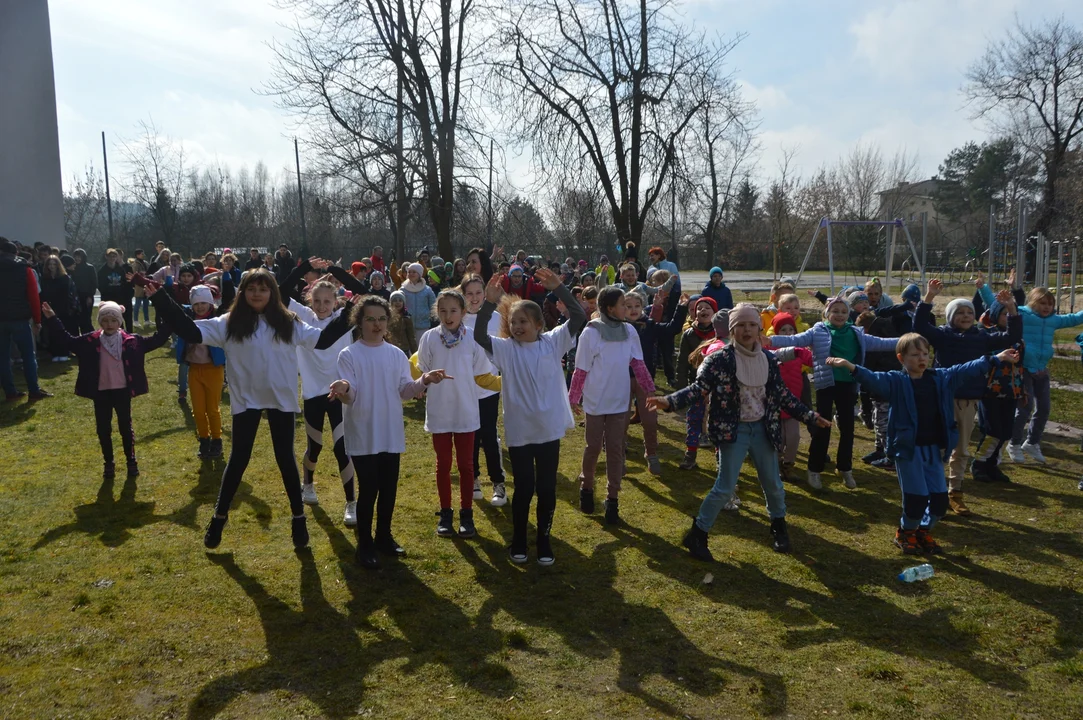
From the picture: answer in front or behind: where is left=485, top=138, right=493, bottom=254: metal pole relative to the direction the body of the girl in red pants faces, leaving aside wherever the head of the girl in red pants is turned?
behind

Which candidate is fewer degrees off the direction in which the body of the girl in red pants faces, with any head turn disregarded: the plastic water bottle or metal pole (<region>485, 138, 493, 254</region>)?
the plastic water bottle

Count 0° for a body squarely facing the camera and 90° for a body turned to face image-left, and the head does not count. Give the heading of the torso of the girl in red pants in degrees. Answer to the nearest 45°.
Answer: approximately 0°

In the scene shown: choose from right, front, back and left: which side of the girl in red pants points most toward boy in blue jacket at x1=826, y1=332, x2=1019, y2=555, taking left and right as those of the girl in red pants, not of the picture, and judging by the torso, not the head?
left

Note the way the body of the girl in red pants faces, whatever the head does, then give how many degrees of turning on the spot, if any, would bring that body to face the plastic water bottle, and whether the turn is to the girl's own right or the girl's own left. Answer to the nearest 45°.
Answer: approximately 90° to the girl's own left
